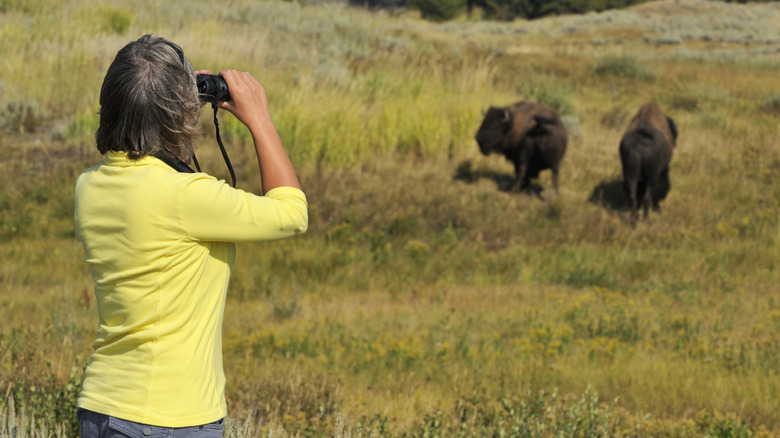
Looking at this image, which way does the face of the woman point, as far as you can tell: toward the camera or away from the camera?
away from the camera

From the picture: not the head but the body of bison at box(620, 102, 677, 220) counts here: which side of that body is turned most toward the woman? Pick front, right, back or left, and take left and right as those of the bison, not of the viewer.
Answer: back

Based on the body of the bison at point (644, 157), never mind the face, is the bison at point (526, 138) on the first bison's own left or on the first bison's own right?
on the first bison's own left

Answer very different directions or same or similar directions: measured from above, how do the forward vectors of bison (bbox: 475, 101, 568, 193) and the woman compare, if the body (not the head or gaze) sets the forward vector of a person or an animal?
very different directions

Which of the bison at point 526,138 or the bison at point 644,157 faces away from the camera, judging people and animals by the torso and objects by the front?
the bison at point 644,157

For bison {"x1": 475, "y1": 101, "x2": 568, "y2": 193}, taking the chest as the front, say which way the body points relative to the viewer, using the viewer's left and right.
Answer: facing the viewer and to the left of the viewer

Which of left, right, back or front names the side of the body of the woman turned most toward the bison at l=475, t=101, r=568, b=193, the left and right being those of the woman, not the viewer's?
front

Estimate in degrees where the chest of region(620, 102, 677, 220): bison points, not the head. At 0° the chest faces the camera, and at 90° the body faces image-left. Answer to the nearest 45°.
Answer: approximately 180°

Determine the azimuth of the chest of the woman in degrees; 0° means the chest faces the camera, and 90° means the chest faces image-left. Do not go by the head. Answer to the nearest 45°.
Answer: approximately 225°

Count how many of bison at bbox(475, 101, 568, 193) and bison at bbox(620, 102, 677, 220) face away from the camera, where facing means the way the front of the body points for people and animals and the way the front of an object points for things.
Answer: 1

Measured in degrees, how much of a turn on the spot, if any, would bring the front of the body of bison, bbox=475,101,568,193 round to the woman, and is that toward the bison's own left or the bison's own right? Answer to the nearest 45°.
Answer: approximately 45° to the bison's own left
